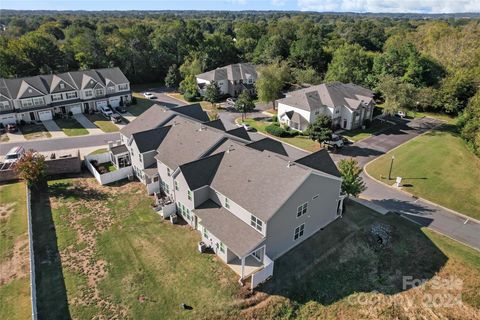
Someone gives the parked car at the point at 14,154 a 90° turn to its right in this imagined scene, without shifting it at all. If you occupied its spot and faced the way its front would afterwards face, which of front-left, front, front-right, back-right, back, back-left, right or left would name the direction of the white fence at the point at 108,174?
back

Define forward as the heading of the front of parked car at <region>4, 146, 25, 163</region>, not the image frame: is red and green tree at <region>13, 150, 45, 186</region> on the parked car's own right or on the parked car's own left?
on the parked car's own left
